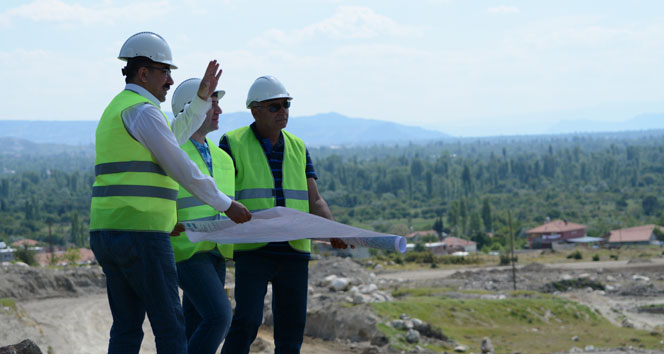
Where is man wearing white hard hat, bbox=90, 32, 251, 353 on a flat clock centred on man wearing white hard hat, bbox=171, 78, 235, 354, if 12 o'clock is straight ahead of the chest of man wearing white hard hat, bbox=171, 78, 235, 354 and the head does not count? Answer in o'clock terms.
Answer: man wearing white hard hat, bbox=90, 32, 251, 353 is roughly at 2 o'clock from man wearing white hard hat, bbox=171, 78, 235, 354.

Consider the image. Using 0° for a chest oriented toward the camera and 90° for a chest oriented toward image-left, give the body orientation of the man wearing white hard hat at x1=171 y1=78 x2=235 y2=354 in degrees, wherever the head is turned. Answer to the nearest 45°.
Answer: approximately 315°

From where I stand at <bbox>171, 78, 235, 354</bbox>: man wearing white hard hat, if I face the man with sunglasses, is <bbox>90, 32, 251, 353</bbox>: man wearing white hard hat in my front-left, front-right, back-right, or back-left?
back-right

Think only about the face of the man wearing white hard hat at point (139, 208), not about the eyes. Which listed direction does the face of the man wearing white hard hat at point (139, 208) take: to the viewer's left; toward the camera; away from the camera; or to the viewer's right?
to the viewer's right

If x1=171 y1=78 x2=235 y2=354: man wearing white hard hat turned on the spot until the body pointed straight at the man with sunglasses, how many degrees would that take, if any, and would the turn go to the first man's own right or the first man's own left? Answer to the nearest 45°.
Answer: approximately 90° to the first man's own left

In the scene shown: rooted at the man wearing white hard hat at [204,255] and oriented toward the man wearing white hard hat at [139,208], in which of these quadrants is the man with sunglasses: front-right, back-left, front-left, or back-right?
back-left

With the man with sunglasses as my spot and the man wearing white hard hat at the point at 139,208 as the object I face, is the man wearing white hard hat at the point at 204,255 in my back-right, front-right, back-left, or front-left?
front-right
